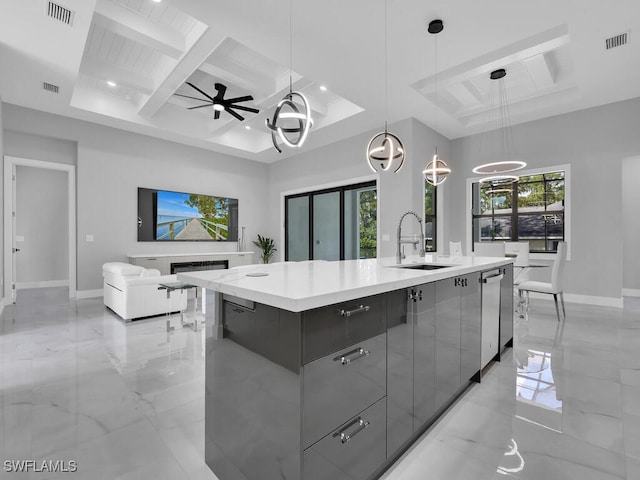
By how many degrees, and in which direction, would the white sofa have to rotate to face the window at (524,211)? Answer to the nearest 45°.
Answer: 0° — it already faces it

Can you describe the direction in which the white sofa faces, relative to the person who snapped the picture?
facing to the right of the viewer

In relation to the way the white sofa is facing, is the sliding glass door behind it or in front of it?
in front

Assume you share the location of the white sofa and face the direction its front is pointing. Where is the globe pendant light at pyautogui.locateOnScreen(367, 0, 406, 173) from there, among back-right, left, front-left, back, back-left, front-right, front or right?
front-right

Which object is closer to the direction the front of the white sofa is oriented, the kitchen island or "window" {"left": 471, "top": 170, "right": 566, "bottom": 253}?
the window

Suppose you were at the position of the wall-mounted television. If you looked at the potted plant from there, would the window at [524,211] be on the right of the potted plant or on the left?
right

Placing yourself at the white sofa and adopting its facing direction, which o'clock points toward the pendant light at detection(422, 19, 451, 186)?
The pendant light is roughly at 1 o'clock from the white sofa.

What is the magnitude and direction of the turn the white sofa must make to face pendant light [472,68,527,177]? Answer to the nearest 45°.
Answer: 0° — it already faces it

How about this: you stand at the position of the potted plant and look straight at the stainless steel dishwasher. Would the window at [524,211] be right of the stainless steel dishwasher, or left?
left

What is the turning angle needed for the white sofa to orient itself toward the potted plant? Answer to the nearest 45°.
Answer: approximately 45° to its left

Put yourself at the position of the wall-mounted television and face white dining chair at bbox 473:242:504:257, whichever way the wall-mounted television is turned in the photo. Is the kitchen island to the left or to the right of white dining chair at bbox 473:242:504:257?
right
